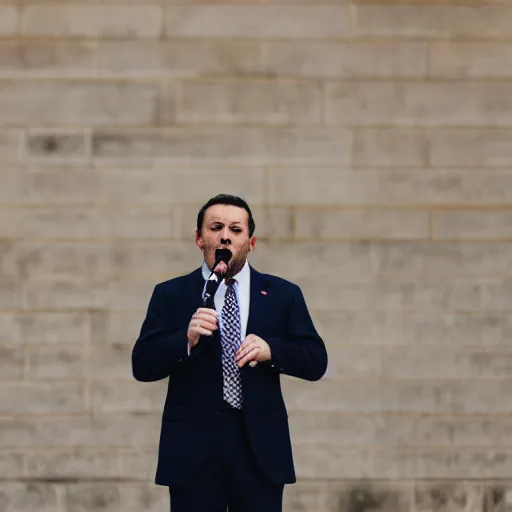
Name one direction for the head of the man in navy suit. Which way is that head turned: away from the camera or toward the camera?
toward the camera

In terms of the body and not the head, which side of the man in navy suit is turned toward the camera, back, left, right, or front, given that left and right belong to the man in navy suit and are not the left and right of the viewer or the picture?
front
